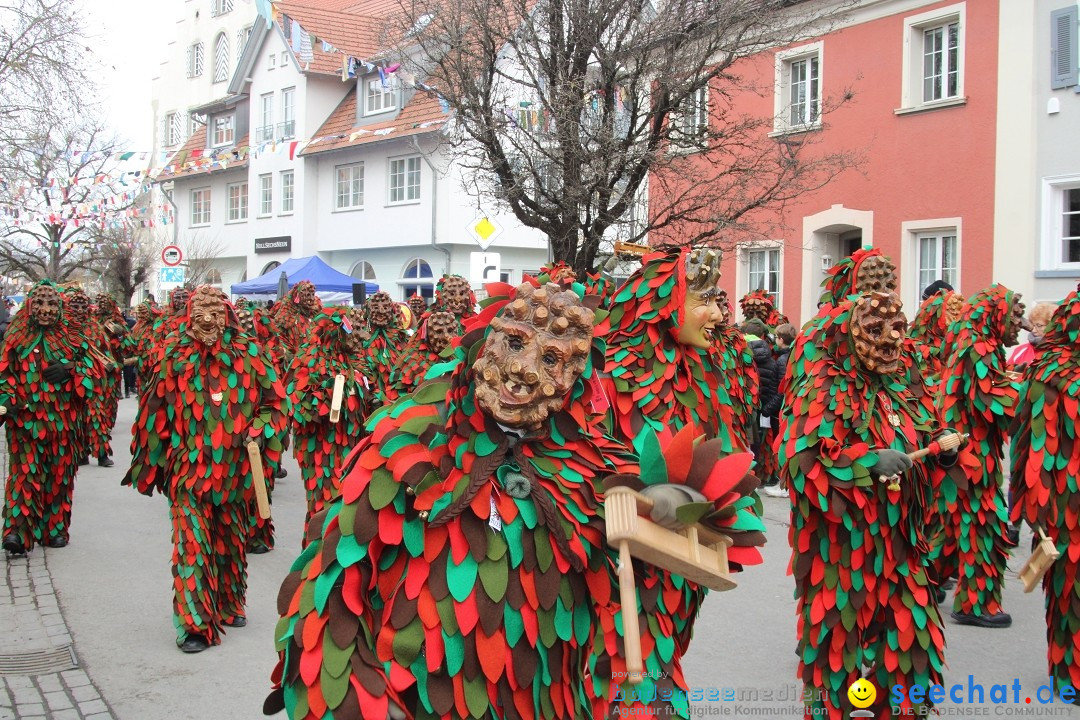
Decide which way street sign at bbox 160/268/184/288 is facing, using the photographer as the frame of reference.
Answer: facing the viewer

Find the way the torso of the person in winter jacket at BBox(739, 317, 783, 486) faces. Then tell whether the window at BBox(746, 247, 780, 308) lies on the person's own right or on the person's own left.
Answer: on the person's own right

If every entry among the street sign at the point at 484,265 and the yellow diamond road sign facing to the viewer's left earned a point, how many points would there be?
0

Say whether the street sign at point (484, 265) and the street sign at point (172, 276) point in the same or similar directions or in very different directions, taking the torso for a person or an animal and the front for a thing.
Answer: same or similar directions

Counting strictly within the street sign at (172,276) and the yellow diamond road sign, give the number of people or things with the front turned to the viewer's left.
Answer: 0

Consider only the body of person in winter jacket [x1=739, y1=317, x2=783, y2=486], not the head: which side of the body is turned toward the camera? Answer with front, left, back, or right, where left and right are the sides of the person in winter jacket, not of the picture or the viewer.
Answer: left

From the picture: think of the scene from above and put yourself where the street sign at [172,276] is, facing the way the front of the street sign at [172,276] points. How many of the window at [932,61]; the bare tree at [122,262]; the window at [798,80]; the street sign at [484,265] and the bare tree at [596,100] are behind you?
1

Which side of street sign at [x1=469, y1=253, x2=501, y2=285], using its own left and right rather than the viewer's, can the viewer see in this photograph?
front

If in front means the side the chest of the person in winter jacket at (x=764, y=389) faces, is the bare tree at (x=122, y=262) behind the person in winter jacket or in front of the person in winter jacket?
in front

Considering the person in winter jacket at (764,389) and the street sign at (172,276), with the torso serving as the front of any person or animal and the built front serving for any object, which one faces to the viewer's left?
the person in winter jacket

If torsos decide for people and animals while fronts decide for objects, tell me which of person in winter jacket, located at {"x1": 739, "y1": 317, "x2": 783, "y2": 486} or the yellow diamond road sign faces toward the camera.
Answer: the yellow diamond road sign

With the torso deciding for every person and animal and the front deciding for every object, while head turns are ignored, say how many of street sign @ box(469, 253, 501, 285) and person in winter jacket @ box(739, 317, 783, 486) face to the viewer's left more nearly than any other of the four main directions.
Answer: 1
